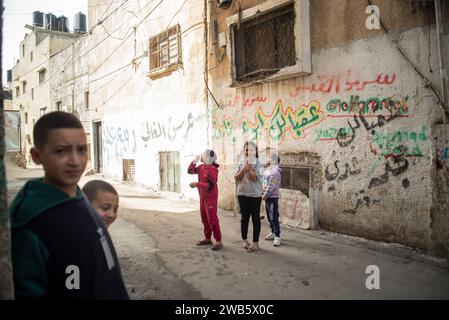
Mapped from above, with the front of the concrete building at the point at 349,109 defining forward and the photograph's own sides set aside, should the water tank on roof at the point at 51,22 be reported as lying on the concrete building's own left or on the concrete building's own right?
on the concrete building's own right

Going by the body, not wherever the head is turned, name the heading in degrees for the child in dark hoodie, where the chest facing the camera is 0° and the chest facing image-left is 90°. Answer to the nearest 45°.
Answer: approximately 315°

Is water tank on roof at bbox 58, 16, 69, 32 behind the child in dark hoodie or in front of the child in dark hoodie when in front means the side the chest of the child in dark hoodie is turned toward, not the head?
behind

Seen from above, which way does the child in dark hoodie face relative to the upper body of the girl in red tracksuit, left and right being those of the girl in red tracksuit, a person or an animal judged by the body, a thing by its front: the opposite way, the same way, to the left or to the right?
to the left

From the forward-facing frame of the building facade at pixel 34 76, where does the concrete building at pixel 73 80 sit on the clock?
The concrete building is roughly at 10 o'clock from the building facade.

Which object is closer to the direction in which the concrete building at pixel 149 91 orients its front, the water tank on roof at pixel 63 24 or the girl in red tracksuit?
the girl in red tracksuit

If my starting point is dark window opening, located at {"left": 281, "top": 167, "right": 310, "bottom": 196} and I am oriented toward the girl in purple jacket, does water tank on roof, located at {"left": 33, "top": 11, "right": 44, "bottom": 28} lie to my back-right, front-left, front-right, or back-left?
back-right
